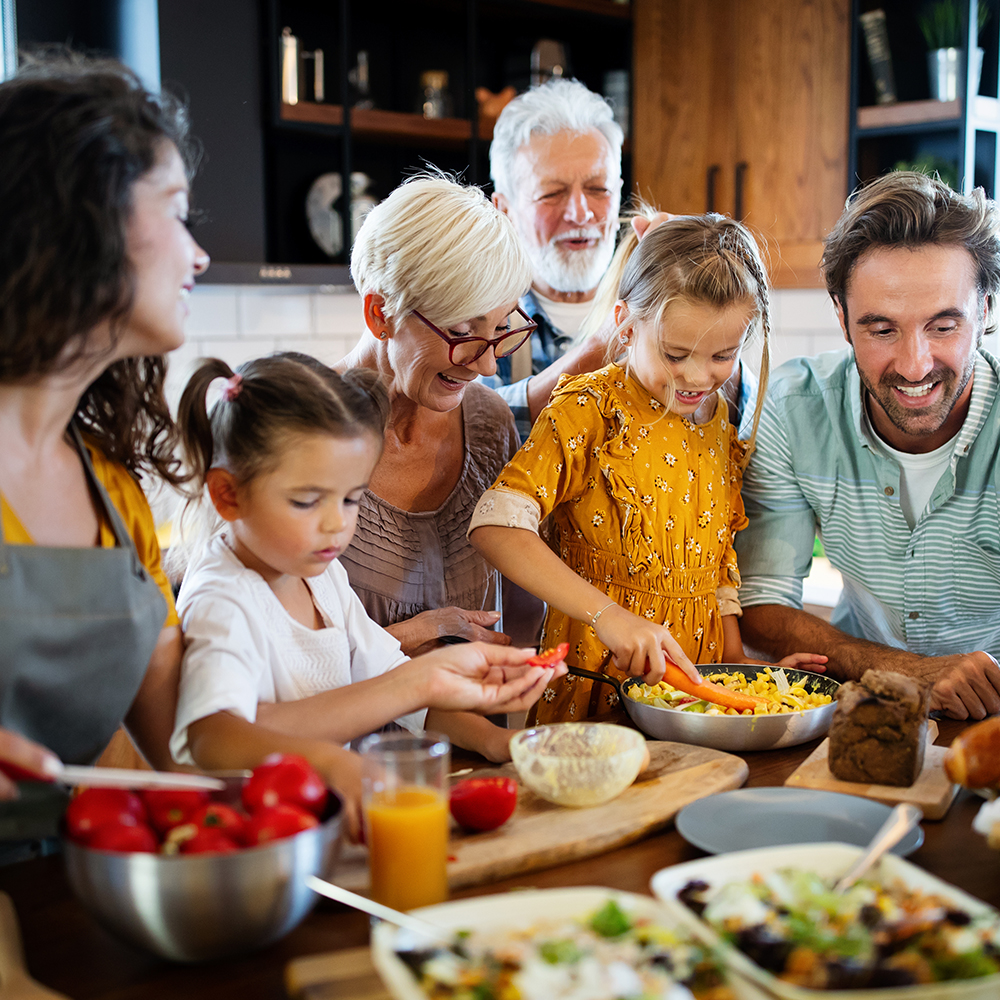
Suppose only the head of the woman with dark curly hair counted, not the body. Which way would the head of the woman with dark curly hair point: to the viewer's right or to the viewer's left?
to the viewer's right

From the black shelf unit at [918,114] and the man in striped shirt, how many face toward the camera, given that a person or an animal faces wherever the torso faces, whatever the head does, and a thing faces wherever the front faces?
2

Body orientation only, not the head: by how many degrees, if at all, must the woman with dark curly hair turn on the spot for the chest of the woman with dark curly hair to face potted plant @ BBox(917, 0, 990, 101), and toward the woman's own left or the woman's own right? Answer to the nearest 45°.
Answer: approximately 90° to the woman's own left

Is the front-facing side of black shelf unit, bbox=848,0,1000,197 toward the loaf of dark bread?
yes
